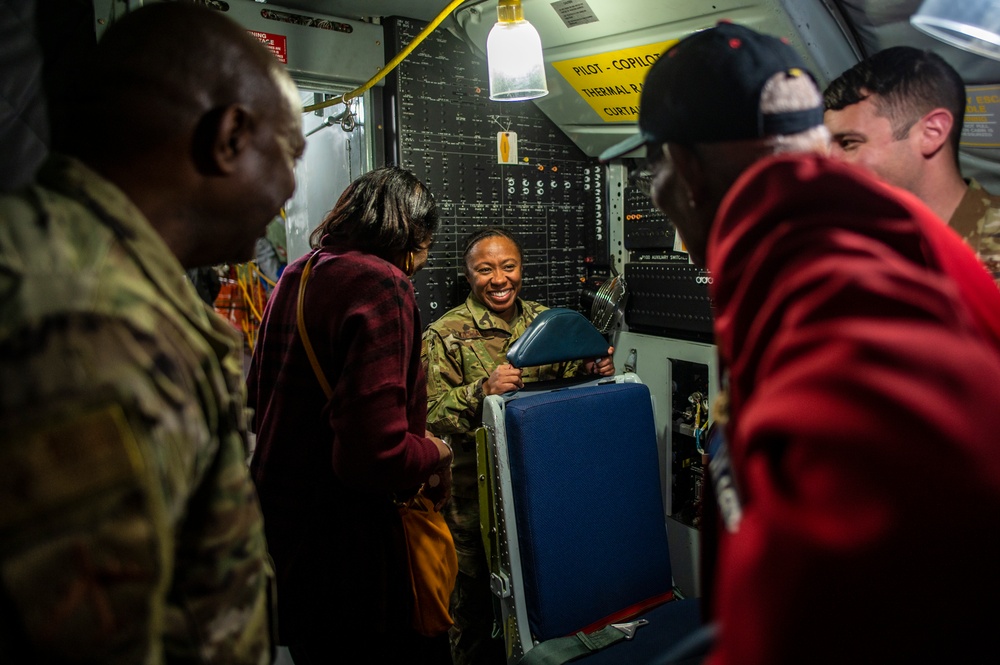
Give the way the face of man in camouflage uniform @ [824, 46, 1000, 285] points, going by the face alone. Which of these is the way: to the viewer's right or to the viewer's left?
to the viewer's left

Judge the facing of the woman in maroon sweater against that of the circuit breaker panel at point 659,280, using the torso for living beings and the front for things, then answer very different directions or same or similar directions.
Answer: very different directions

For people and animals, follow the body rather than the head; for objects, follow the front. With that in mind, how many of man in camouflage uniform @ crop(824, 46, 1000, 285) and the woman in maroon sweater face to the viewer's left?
1

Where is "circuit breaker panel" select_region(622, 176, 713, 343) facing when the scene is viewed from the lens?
facing the viewer and to the left of the viewer

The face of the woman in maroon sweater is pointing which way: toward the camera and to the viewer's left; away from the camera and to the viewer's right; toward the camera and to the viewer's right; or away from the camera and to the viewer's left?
away from the camera and to the viewer's right

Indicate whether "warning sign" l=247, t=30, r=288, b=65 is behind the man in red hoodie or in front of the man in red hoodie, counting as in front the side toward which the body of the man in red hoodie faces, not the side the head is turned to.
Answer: in front

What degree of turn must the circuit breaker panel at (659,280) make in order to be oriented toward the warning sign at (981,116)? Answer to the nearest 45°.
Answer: approximately 90° to its left

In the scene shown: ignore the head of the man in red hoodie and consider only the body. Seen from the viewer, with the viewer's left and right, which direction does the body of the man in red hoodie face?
facing away from the viewer and to the left of the viewer

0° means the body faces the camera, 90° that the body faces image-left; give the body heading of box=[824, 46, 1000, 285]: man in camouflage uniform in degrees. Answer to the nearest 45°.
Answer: approximately 90°

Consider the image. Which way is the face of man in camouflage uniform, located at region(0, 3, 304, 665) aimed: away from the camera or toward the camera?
away from the camera

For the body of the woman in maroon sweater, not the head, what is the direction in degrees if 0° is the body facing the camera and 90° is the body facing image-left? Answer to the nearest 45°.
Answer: approximately 225°

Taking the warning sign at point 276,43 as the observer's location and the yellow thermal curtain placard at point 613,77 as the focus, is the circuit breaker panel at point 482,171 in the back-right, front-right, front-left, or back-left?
front-left
